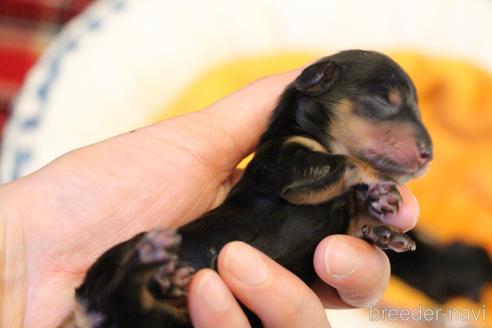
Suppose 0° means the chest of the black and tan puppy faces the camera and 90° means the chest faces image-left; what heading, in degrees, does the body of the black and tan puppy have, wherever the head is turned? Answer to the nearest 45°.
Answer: approximately 270°

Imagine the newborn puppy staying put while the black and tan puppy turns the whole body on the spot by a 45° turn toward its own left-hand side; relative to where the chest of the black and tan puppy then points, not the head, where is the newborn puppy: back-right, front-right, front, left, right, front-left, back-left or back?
front
